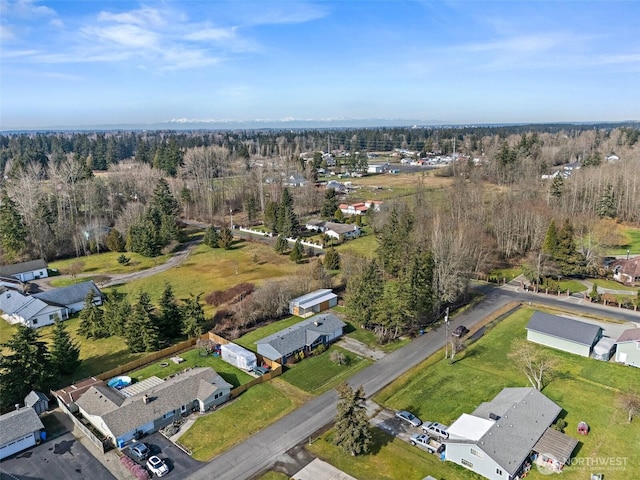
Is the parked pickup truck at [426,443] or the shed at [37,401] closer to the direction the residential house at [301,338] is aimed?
the parked pickup truck

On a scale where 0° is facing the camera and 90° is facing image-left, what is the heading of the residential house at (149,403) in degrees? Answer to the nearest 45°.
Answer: approximately 315°

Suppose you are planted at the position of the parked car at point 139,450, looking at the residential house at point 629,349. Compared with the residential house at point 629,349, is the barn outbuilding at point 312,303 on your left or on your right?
left

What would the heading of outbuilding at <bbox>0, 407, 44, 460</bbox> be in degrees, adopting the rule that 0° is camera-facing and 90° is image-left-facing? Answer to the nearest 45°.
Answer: approximately 315°

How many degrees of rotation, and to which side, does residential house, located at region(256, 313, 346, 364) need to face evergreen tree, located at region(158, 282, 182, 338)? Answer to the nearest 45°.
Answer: approximately 135° to its right

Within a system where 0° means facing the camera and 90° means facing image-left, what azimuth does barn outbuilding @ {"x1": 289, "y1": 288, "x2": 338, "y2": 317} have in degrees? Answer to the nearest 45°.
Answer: approximately 315°

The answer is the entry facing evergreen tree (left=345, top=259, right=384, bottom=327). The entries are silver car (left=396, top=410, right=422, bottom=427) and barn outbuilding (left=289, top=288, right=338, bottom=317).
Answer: the barn outbuilding

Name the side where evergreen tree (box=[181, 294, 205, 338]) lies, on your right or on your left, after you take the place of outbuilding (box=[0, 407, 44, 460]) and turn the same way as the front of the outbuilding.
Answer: on your left

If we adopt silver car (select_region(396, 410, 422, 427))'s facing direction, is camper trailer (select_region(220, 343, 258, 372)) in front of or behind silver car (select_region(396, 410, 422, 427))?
behind

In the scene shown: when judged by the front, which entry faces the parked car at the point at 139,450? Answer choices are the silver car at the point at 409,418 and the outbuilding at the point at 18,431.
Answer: the outbuilding
